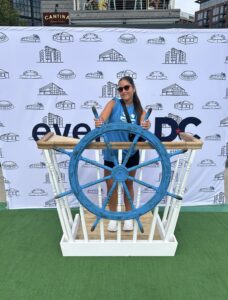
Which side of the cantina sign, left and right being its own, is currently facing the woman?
front

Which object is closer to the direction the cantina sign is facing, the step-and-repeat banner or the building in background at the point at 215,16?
the step-and-repeat banner

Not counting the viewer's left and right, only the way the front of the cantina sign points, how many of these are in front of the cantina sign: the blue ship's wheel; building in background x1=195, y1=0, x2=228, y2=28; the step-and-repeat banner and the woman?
3

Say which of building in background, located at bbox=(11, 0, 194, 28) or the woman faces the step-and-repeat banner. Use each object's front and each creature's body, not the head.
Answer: the building in background

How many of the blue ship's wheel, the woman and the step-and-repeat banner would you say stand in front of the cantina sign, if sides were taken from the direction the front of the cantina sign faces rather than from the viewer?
3

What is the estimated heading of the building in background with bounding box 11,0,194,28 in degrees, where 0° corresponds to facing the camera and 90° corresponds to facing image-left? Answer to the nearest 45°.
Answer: approximately 0°

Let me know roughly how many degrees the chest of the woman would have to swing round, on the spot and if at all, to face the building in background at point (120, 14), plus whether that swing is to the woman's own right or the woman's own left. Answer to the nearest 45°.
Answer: approximately 180°

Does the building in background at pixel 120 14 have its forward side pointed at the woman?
yes

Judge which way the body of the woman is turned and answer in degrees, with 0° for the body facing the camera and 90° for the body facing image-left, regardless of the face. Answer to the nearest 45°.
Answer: approximately 0°

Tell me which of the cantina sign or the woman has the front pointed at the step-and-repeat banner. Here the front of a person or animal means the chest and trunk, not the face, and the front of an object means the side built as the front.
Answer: the cantina sign

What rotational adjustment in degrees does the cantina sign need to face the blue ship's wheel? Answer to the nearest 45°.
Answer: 0° — it already faces it

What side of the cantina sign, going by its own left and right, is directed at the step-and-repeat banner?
front
